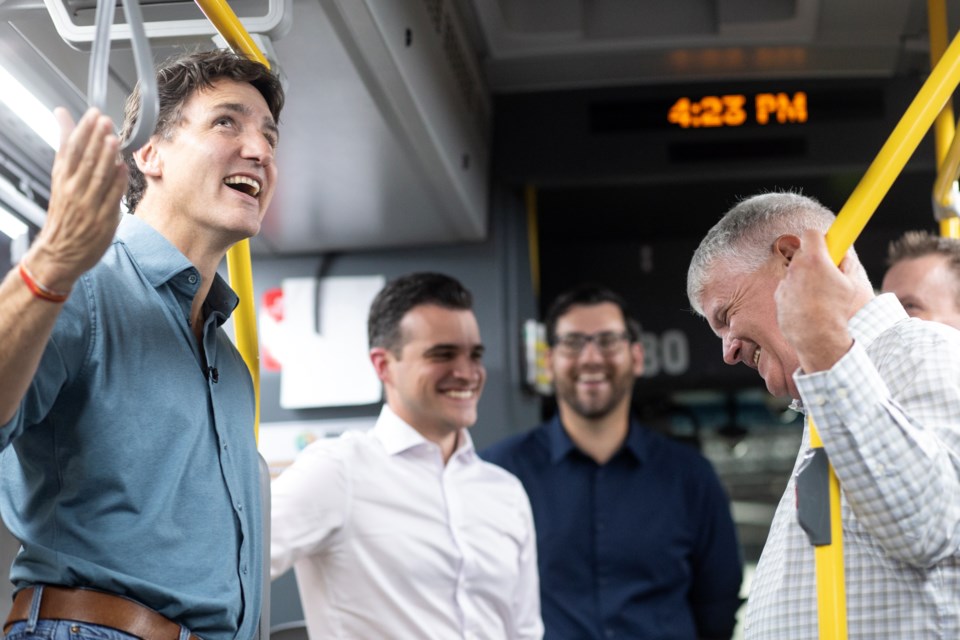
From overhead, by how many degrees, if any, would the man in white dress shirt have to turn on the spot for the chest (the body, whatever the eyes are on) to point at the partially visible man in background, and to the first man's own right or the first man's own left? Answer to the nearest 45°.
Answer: approximately 45° to the first man's own left

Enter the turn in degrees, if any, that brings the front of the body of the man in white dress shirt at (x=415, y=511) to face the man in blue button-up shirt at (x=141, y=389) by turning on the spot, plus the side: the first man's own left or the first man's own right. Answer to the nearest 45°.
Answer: approximately 45° to the first man's own right

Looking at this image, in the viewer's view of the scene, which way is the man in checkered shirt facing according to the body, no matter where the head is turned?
to the viewer's left

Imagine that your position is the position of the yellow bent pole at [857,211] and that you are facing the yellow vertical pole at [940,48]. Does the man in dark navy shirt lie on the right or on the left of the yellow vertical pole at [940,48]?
left

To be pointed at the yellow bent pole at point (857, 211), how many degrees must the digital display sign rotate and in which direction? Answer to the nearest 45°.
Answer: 0° — it already faces it

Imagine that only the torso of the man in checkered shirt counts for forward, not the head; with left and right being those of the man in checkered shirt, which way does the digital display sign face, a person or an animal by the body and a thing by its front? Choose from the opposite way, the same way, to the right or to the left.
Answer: to the left

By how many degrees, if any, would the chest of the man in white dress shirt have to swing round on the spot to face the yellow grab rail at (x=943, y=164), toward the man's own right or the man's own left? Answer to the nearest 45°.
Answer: approximately 45° to the man's own left

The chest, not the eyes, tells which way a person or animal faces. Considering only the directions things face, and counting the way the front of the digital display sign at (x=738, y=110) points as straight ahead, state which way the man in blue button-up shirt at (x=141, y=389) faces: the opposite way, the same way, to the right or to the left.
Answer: to the left

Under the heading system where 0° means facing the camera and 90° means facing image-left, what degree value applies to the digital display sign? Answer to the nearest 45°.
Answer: approximately 0°

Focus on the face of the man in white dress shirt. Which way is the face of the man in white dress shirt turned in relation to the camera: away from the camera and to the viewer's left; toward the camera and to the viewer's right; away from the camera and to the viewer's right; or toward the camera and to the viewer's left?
toward the camera and to the viewer's right
